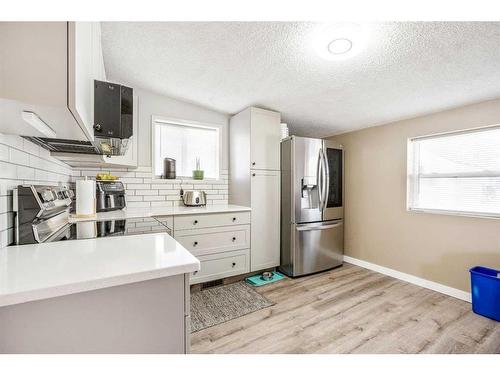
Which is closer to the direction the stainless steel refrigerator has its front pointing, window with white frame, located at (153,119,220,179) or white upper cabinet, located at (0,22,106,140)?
the white upper cabinet

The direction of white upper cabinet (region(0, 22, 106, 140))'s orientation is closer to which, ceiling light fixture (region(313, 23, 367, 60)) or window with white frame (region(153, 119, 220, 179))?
the ceiling light fixture

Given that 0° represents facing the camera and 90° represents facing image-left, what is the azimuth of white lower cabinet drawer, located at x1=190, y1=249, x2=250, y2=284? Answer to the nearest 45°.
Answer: approximately 315°

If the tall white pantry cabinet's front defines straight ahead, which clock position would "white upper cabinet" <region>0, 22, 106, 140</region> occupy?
The white upper cabinet is roughly at 2 o'clock from the tall white pantry cabinet.

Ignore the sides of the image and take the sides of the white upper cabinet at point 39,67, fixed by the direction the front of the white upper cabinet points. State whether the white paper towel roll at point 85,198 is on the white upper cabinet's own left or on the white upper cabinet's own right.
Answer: on the white upper cabinet's own left

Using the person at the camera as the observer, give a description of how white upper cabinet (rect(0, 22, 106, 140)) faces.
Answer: facing to the right of the viewer

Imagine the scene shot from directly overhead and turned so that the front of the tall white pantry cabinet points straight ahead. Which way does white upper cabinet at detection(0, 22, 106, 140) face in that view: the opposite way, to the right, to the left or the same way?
to the left

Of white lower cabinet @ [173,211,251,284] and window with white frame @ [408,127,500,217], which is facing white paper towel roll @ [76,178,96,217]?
the window with white frame

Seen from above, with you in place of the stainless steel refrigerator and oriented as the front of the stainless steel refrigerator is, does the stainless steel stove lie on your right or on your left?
on your right

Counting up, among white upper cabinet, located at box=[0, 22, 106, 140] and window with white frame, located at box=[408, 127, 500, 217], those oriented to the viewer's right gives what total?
1

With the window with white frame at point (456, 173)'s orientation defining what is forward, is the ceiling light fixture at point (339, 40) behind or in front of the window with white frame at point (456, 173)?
in front

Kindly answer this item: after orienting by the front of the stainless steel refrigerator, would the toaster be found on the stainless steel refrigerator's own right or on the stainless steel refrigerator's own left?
on the stainless steel refrigerator's own right
